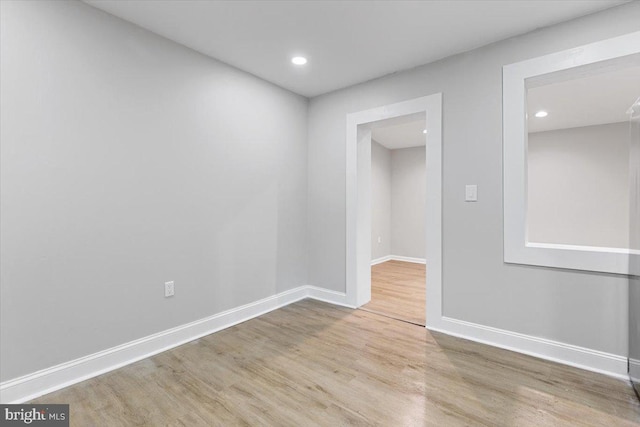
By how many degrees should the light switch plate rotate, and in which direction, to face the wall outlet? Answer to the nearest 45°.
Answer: approximately 45° to its right

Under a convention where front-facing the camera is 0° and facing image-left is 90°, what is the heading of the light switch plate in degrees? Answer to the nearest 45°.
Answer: approximately 0°

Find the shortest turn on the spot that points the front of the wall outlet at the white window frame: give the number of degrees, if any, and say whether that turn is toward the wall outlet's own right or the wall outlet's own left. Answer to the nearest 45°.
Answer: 0° — it already faces it

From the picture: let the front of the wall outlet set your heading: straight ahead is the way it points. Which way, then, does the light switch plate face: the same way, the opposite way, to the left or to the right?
to the right
